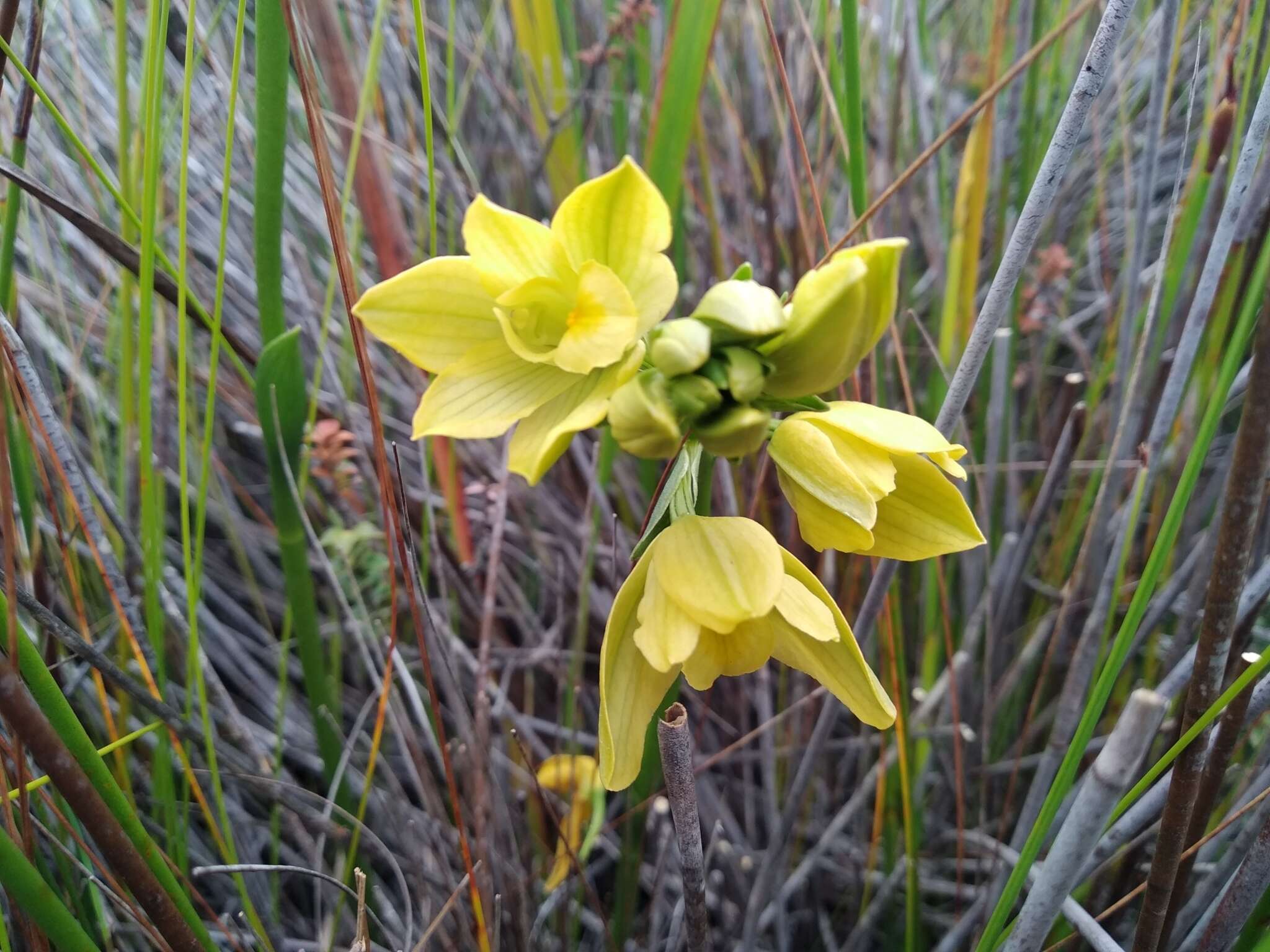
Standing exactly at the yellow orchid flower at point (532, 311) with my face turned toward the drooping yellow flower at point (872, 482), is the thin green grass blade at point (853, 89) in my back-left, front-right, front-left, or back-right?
front-left

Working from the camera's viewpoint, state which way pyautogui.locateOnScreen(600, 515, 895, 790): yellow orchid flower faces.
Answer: facing the viewer

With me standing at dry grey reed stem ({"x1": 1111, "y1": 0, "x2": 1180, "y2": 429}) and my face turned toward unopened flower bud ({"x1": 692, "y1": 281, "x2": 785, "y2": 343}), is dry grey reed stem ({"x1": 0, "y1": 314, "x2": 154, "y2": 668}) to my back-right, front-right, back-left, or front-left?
front-right
